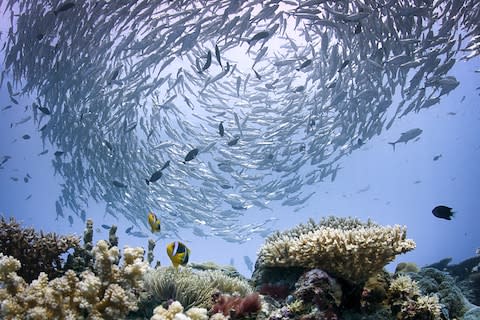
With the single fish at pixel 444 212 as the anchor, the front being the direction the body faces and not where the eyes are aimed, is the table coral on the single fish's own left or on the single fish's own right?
on the single fish's own left

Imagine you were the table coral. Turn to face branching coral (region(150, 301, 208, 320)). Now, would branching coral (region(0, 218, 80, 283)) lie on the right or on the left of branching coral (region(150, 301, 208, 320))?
right

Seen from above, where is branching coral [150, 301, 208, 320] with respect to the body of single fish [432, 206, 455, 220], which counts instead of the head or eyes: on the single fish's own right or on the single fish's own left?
on the single fish's own left

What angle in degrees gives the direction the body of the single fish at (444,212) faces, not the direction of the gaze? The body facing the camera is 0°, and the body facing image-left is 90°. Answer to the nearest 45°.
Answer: approximately 90°

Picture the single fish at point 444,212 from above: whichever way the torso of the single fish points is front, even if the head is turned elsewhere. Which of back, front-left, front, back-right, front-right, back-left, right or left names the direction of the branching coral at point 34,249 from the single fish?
front-left

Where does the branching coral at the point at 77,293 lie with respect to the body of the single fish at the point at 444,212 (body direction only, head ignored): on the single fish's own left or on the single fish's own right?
on the single fish's own left
